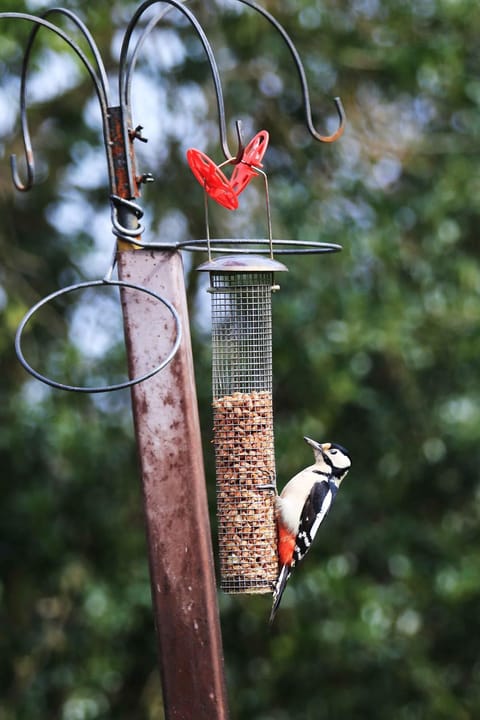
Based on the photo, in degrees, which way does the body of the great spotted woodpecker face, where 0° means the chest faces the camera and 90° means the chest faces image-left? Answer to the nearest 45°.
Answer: approximately 90°
